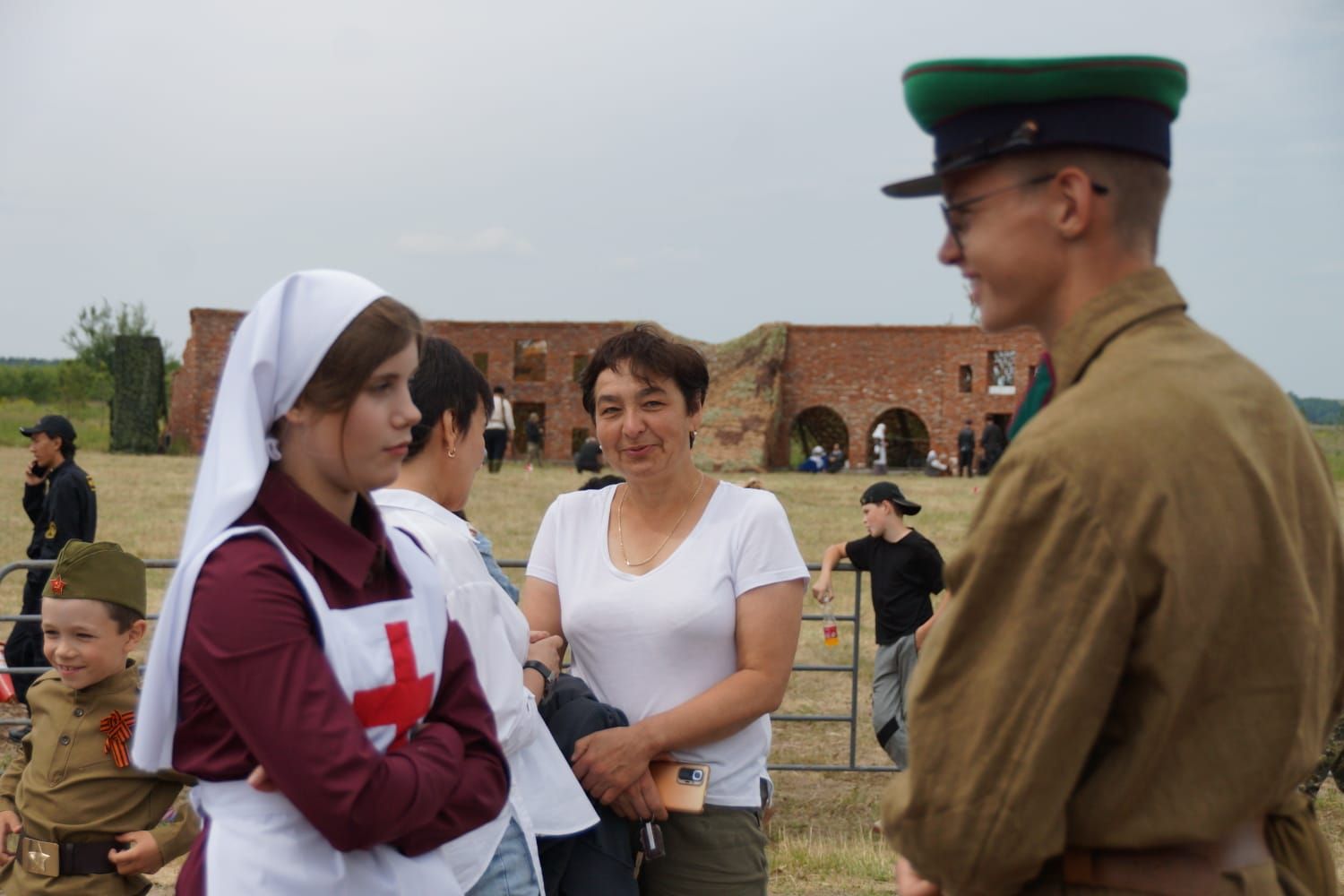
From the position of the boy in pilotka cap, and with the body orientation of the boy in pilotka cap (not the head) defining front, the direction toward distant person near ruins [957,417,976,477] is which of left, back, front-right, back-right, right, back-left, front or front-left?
back

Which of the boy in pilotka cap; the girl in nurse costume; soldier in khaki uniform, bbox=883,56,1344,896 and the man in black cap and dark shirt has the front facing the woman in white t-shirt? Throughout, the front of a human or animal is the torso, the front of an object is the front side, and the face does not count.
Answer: the soldier in khaki uniform

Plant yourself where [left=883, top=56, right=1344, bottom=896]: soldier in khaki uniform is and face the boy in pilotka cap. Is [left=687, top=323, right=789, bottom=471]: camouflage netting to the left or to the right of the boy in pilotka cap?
right

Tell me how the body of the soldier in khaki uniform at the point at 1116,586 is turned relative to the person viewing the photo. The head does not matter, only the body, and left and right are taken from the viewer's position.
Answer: facing away from the viewer and to the left of the viewer

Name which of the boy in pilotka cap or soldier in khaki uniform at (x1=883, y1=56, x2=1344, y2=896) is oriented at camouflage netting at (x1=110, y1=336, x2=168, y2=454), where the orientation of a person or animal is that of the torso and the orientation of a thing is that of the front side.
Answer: the soldier in khaki uniform

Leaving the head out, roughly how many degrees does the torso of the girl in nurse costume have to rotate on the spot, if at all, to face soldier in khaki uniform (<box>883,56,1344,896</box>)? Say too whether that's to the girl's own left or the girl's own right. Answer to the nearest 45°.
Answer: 0° — they already face them

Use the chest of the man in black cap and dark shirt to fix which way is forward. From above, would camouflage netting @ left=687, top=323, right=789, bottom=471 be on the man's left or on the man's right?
on the man's right

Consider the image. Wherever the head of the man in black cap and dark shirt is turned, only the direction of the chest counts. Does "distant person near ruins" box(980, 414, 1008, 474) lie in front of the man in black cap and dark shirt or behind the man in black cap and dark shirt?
behind

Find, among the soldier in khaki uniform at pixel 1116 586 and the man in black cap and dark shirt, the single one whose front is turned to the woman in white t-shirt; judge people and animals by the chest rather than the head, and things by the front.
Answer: the soldier in khaki uniform

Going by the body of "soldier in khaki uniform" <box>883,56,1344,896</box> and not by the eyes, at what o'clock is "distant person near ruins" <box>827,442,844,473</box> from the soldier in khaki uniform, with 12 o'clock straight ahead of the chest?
The distant person near ruins is roughly at 1 o'clock from the soldier in khaki uniform.
